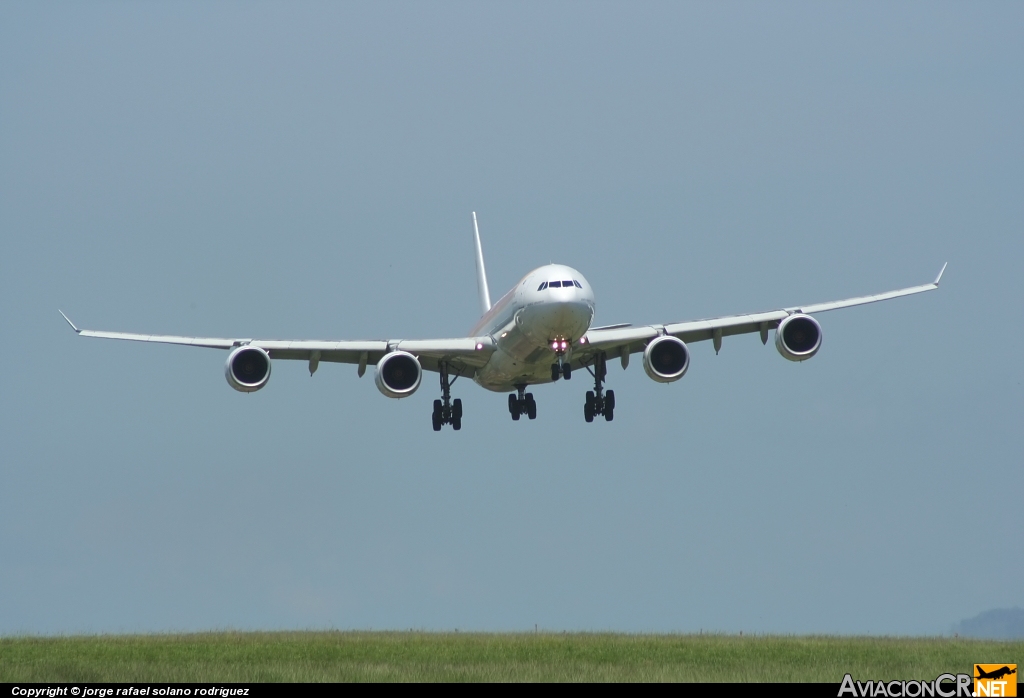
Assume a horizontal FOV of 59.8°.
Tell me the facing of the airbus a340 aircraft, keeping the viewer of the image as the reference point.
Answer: facing the viewer
